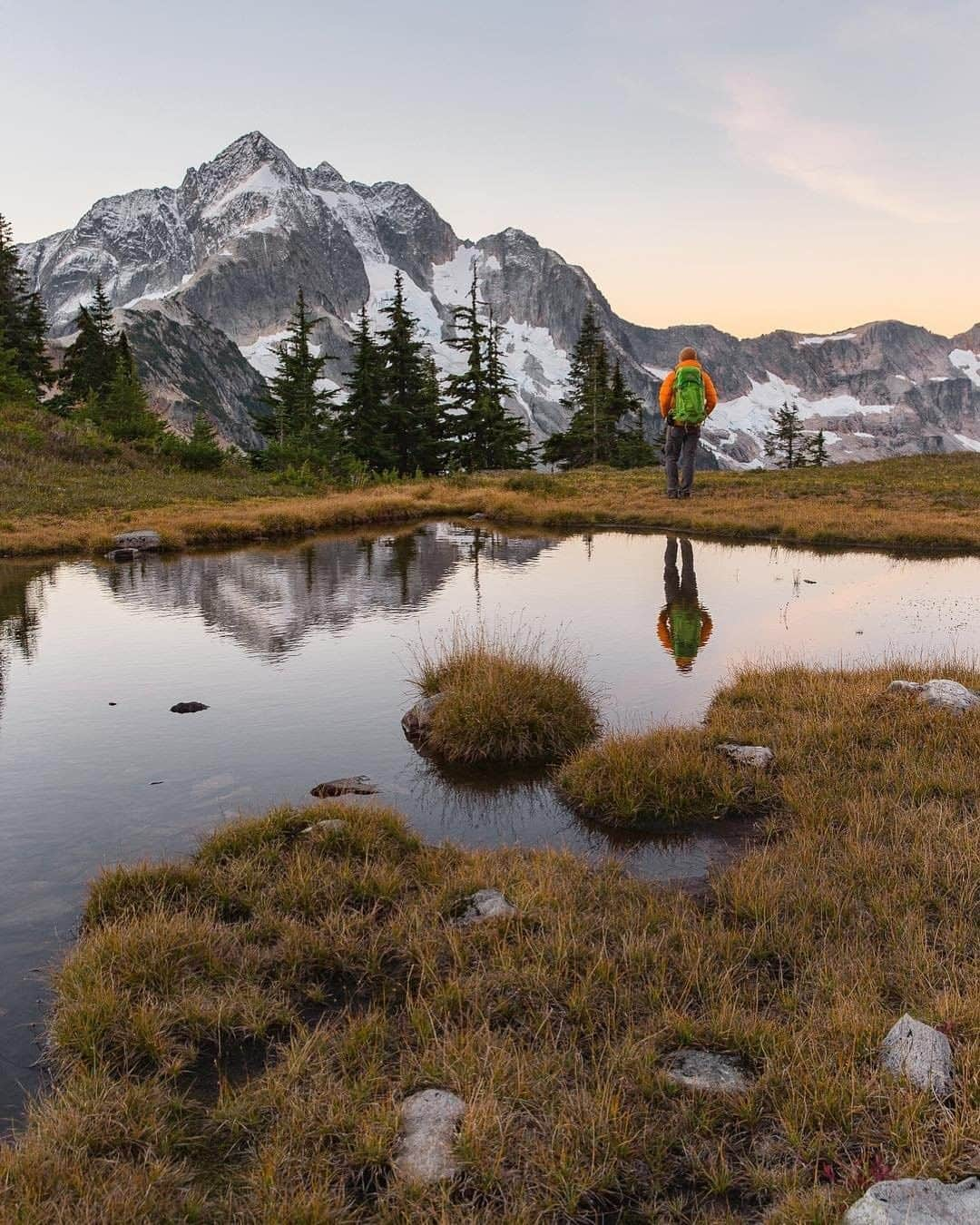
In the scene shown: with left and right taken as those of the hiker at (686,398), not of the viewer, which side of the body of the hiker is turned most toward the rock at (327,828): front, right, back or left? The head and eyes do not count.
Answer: back

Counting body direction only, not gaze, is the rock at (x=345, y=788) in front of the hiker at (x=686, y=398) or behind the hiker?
behind

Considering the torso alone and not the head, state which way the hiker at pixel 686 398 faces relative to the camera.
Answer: away from the camera

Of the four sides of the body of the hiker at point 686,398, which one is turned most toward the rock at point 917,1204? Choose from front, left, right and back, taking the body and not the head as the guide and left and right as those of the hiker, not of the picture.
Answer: back

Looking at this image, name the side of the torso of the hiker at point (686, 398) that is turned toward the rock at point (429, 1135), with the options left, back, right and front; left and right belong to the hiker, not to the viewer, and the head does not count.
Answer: back

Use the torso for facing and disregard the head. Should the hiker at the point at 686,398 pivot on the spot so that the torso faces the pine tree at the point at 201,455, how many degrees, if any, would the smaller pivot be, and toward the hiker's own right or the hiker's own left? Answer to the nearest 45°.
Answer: approximately 45° to the hiker's own left

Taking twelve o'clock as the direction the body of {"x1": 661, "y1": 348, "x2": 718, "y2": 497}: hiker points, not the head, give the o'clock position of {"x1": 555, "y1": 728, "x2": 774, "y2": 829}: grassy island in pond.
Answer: The grassy island in pond is roughly at 6 o'clock from the hiker.

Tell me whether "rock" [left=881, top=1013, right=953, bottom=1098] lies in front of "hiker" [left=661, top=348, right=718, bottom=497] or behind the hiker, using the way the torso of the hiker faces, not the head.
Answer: behind

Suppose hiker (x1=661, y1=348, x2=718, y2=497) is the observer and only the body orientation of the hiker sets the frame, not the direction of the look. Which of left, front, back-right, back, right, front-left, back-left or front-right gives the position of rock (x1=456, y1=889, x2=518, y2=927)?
back

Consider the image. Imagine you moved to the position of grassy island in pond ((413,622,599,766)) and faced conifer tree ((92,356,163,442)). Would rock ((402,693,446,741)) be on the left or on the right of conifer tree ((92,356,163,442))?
left

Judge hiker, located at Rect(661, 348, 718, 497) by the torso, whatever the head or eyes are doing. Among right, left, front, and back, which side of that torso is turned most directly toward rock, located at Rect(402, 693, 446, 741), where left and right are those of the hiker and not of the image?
back

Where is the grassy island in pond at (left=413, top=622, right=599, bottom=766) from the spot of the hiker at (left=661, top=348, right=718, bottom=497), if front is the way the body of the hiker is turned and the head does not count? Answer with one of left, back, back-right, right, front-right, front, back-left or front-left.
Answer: back

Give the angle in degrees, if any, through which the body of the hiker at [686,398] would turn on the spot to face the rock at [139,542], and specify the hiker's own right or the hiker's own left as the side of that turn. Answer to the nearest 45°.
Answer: approximately 90° to the hiker's own left
